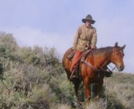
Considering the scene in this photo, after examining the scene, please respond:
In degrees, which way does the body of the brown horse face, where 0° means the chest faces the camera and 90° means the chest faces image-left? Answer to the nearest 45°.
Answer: approximately 315°

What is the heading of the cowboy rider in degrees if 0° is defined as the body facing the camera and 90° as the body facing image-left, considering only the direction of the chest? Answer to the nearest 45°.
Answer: approximately 315°
